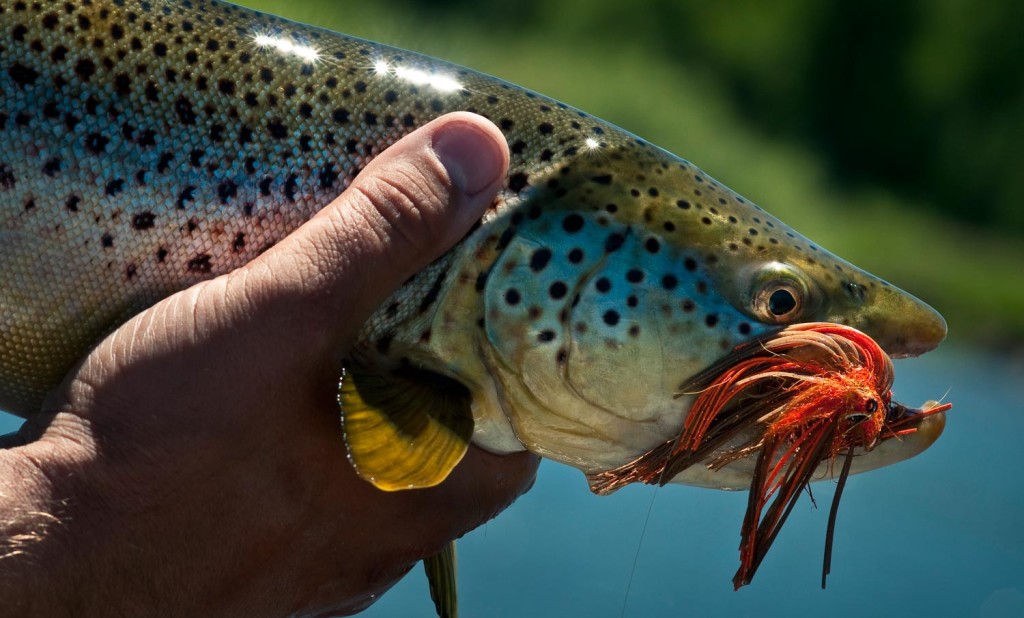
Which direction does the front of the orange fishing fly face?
to the viewer's right
